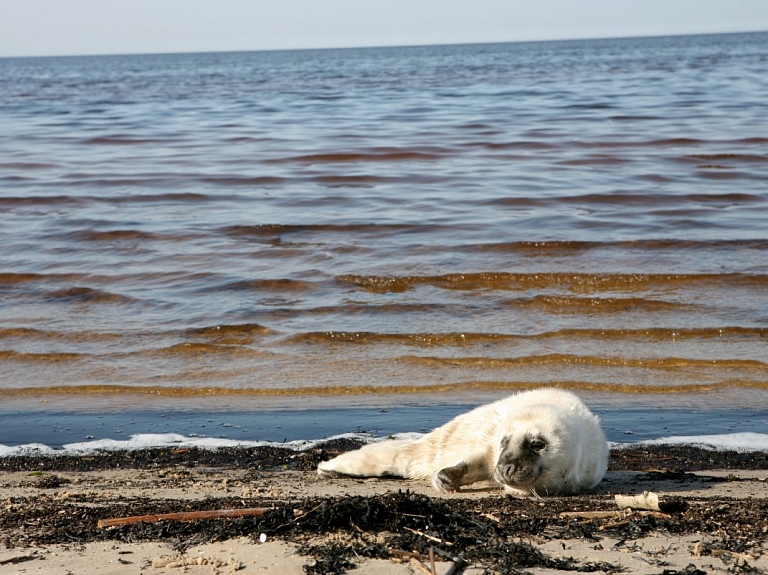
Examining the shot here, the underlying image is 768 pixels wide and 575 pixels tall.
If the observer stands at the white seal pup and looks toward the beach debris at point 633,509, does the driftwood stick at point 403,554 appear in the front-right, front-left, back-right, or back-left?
front-right

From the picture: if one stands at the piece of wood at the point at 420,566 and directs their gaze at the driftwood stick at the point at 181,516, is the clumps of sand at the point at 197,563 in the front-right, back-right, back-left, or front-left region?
front-left

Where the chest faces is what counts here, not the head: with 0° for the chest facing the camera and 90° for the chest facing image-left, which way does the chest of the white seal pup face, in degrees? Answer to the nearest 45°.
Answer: approximately 315°

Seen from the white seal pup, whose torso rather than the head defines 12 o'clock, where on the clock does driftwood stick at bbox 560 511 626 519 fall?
The driftwood stick is roughly at 1 o'clock from the white seal pup.

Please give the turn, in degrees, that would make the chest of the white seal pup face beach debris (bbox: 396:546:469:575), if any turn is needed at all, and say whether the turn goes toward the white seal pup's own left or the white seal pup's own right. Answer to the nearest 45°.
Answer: approximately 45° to the white seal pup's own right

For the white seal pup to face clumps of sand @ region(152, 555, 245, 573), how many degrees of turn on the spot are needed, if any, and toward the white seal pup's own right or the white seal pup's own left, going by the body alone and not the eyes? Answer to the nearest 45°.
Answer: approximately 90° to the white seal pup's own right

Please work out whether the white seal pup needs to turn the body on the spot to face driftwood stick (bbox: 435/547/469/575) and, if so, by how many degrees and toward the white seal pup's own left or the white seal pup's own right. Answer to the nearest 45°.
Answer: approximately 45° to the white seal pup's own right

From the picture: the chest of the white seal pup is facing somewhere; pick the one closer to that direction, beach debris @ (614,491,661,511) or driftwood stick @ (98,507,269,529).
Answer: the beach debris

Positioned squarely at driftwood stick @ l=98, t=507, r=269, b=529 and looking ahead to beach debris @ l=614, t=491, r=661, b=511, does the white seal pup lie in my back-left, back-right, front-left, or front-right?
front-left

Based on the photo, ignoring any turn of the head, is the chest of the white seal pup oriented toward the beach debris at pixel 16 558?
no

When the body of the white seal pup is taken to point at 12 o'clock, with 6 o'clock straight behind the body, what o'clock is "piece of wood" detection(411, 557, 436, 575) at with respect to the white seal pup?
The piece of wood is roughly at 2 o'clock from the white seal pup.

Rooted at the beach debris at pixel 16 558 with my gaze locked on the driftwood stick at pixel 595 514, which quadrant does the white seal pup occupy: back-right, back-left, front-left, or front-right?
front-left
